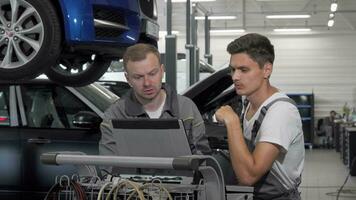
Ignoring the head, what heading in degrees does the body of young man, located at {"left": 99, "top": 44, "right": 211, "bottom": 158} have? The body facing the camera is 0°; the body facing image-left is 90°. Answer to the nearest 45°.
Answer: approximately 0°

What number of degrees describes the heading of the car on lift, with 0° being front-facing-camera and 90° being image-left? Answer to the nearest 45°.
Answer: approximately 315°

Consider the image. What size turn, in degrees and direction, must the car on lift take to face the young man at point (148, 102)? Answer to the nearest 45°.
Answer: approximately 45° to its right
